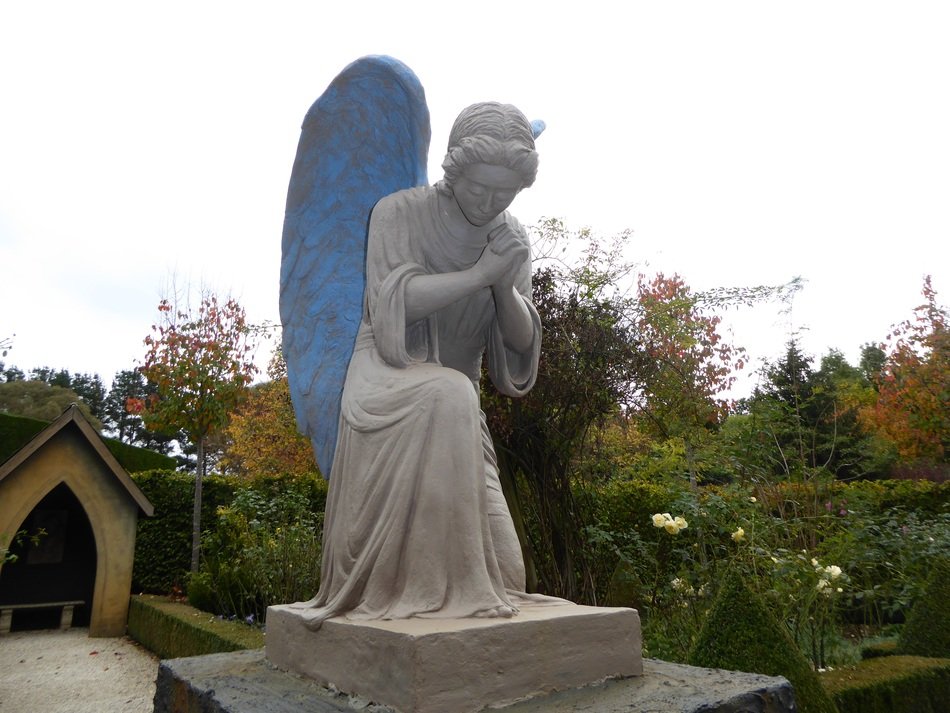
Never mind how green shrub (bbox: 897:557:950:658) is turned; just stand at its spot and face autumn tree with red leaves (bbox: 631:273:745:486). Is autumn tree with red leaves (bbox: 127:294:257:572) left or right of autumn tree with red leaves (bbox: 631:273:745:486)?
left

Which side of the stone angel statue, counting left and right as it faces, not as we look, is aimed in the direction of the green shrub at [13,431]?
back

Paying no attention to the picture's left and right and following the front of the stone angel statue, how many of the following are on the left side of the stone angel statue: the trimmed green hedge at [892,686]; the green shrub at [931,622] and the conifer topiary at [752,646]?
3

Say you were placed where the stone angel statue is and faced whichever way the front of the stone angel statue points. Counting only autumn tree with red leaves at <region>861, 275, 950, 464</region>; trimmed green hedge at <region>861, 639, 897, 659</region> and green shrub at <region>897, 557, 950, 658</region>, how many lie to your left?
3

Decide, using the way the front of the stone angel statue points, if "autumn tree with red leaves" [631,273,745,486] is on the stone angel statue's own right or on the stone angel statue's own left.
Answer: on the stone angel statue's own left

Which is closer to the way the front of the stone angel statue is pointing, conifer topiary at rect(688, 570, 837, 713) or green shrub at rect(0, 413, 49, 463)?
the conifer topiary

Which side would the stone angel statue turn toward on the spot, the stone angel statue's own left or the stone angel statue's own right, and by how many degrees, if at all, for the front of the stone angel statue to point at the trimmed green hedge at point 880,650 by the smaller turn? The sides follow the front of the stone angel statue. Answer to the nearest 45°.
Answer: approximately 90° to the stone angel statue's own left

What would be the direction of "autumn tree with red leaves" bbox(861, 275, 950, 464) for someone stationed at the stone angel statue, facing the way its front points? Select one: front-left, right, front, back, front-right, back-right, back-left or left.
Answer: left

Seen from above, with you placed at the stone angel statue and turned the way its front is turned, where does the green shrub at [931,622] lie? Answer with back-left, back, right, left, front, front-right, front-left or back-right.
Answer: left

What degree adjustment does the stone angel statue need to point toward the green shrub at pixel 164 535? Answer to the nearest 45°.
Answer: approximately 180°

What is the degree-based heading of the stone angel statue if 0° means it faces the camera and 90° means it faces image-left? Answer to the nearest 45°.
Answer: approximately 315°

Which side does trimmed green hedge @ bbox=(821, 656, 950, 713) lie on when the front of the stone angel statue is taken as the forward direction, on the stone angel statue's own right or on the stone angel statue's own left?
on the stone angel statue's own left

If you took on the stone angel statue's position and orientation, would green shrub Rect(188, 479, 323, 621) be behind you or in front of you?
behind
